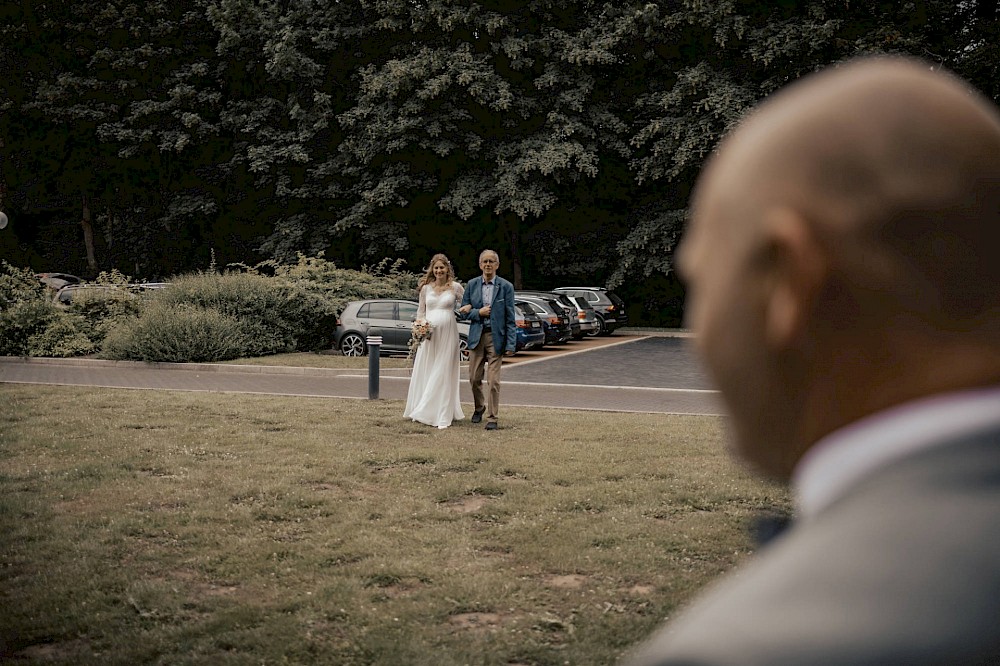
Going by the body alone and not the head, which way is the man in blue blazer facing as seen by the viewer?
toward the camera

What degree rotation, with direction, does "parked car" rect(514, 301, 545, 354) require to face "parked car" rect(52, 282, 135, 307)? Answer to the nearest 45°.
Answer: approximately 45° to its left

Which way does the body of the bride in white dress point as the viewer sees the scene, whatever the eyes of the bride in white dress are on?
toward the camera

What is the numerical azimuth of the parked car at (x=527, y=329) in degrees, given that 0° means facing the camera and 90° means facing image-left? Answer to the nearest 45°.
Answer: approximately 135°

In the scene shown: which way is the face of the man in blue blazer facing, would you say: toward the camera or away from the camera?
toward the camera

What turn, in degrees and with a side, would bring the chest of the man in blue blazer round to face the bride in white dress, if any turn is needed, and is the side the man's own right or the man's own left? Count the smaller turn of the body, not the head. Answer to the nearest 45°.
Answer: approximately 135° to the man's own right

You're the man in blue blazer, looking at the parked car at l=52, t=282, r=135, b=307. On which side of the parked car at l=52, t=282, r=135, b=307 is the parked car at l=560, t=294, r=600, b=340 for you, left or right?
right
